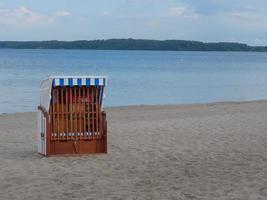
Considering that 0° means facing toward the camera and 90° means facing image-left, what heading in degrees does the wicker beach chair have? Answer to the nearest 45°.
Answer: approximately 0°
